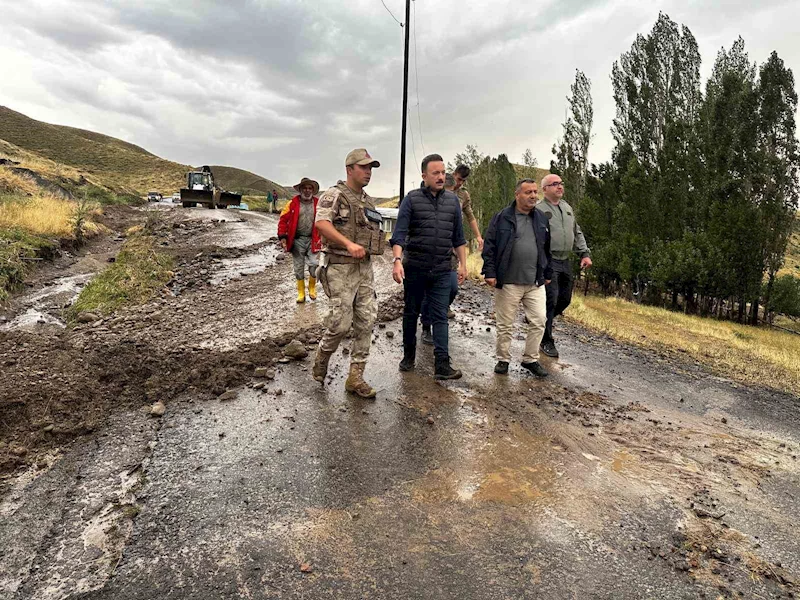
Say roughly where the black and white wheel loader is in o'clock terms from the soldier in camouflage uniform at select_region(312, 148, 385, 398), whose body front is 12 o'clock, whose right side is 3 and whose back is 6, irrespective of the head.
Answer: The black and white wheel loader is roughly at 7 o'clock from the soldier in camouflage uniform.

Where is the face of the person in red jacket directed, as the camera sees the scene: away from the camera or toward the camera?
toward the camera

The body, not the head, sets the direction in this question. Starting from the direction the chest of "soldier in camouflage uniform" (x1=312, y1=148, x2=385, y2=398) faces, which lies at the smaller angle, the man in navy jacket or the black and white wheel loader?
the man in navy jacket

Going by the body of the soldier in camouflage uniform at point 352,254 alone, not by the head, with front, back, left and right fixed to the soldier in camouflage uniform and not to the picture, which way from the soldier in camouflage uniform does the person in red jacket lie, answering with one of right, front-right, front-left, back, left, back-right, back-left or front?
back-left

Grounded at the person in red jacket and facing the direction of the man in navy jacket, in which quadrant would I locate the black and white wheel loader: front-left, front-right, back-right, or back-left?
back-left

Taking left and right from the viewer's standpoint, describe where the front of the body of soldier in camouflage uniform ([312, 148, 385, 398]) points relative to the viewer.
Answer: facing the viewer and to the right of the viewer

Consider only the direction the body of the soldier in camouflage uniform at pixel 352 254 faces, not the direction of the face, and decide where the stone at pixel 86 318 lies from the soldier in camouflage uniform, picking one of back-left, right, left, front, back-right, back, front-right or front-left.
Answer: back

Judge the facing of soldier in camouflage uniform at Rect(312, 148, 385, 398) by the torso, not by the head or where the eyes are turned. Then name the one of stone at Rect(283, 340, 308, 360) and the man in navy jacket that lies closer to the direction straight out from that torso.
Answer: the man in navy jacket

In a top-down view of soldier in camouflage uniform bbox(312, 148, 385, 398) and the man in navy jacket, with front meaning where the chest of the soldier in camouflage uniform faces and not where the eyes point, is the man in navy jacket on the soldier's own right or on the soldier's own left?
on the soldier's own left

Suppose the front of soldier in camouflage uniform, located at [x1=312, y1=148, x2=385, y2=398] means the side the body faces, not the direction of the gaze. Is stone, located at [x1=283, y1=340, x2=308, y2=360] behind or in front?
behind

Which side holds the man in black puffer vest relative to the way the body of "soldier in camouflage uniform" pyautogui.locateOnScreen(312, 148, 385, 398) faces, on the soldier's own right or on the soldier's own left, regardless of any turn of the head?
on the soldier's own left

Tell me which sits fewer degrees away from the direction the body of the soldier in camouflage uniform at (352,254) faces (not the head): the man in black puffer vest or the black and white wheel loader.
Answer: the man in black puffer vest
